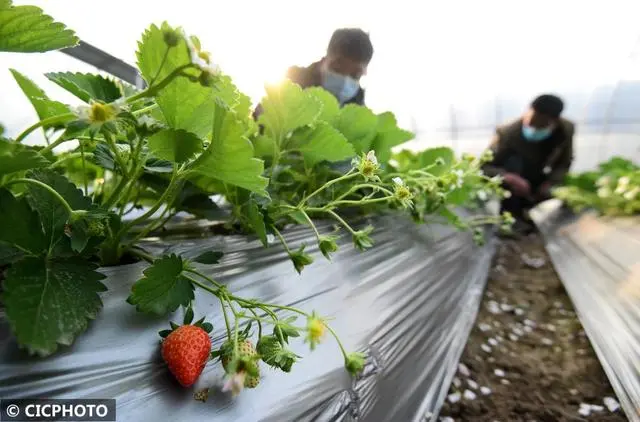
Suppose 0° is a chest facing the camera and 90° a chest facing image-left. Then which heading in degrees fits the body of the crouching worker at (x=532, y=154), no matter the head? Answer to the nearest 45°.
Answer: approximately 45°

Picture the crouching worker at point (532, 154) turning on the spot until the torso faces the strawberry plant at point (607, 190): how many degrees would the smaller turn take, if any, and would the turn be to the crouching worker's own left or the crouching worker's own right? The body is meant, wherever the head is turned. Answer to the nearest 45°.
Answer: approximately 90° to the crouching worker's own left
